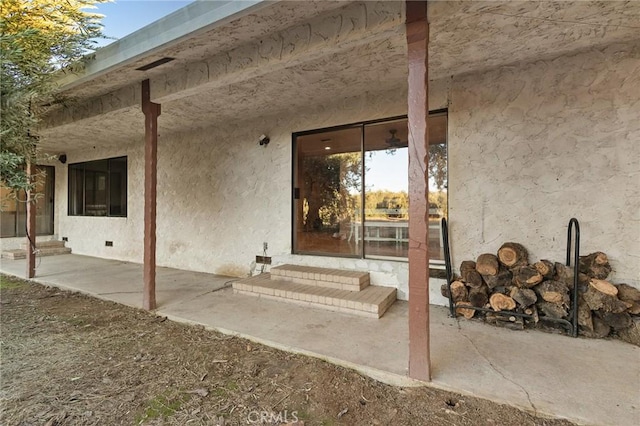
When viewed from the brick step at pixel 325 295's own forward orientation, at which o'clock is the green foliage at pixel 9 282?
The green foliage is roughly at 2 o'clock from the brick step.

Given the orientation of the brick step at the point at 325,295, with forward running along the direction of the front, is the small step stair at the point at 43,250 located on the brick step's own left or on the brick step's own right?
on the brick step's own right

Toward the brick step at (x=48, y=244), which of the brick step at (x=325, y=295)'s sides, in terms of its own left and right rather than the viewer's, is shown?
right

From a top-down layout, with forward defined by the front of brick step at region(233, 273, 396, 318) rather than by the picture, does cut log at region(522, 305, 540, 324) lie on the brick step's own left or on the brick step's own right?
on the brick step's own left

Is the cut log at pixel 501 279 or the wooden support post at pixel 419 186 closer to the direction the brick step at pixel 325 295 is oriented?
the wooden support post

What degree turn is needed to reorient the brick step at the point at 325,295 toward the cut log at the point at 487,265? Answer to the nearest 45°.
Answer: approximately 135° to its left

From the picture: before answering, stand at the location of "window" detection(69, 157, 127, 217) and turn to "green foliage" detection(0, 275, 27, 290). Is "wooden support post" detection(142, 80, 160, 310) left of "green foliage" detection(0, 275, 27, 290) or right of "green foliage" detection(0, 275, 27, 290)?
left

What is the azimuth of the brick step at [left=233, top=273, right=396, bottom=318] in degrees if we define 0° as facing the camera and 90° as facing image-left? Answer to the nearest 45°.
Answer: approximately 45°

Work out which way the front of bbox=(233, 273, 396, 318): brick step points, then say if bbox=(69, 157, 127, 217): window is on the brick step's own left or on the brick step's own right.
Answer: on the brick step's own right

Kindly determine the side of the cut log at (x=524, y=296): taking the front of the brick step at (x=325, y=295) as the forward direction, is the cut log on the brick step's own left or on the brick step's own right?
on the brick step's own left

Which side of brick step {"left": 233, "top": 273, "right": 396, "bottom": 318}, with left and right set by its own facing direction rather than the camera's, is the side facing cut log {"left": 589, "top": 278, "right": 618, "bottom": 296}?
left

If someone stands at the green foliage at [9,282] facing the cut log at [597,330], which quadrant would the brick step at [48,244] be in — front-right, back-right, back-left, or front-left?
back-left
